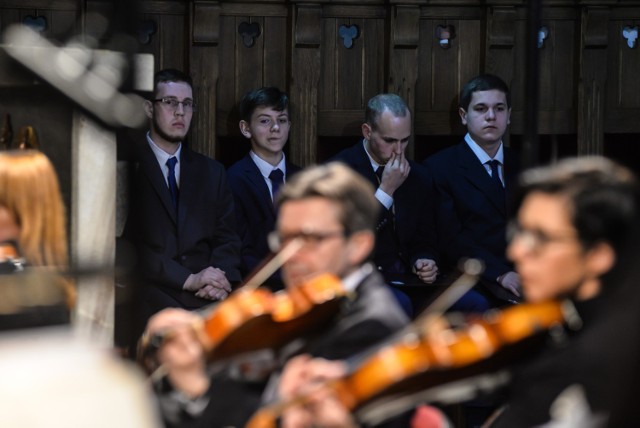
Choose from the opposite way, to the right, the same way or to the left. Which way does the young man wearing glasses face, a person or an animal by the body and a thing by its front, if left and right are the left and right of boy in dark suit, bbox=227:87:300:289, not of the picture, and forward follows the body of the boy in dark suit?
the same way

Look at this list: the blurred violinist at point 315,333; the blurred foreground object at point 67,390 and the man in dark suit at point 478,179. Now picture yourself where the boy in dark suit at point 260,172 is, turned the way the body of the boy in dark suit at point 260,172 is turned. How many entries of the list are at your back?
0

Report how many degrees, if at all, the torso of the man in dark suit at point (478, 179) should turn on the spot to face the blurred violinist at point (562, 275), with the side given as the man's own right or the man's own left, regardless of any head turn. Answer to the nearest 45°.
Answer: approximately 45° to the man's own right

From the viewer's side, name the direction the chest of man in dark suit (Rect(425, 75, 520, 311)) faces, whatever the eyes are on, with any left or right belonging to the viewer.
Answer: facing the viewer and to the right of the viewer

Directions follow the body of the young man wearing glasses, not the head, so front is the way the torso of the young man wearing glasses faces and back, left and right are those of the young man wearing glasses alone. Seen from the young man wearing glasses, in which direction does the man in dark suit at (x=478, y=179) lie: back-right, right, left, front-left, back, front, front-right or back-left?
front-left

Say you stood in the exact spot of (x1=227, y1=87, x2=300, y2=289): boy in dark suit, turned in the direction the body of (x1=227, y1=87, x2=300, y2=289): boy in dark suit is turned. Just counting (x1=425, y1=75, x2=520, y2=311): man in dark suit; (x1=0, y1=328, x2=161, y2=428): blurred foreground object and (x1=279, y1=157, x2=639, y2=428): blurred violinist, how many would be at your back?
0

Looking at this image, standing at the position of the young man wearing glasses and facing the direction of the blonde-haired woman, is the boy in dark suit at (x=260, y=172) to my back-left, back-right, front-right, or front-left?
back-left

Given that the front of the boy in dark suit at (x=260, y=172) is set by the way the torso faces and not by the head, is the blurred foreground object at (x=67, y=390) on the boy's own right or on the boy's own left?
on the boy's own right

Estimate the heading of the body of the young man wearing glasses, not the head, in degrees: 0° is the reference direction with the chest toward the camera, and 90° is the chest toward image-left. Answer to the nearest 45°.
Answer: approximately 315°

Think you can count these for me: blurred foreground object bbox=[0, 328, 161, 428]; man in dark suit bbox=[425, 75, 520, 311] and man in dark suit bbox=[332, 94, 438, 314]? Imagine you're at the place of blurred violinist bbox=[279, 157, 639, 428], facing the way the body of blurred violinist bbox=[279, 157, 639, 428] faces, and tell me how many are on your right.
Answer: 2

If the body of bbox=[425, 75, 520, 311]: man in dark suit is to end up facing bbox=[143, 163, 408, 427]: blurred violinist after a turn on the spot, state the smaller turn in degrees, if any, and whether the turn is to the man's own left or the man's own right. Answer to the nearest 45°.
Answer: approximately 45° to the man's own right

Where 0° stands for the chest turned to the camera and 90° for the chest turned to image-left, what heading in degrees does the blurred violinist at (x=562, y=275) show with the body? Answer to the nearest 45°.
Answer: approximately 90°

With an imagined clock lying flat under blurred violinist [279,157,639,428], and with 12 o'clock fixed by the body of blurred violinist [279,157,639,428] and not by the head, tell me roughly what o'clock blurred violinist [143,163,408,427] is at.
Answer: blurred violinist [143,163,408,427] is roughly at 1 o'clock from blurred violinist [279,157,639,428].

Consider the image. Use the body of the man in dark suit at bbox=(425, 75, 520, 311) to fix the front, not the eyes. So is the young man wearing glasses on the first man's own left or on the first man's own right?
on the first man's own right

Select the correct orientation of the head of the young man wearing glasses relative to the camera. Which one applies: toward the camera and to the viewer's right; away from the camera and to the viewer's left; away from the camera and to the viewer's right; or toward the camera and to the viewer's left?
toward the camera and to the viewer's right

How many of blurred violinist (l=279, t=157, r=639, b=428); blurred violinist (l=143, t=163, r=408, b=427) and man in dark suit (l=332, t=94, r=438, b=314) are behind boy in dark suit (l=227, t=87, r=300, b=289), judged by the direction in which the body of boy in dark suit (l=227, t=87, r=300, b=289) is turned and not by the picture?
0
